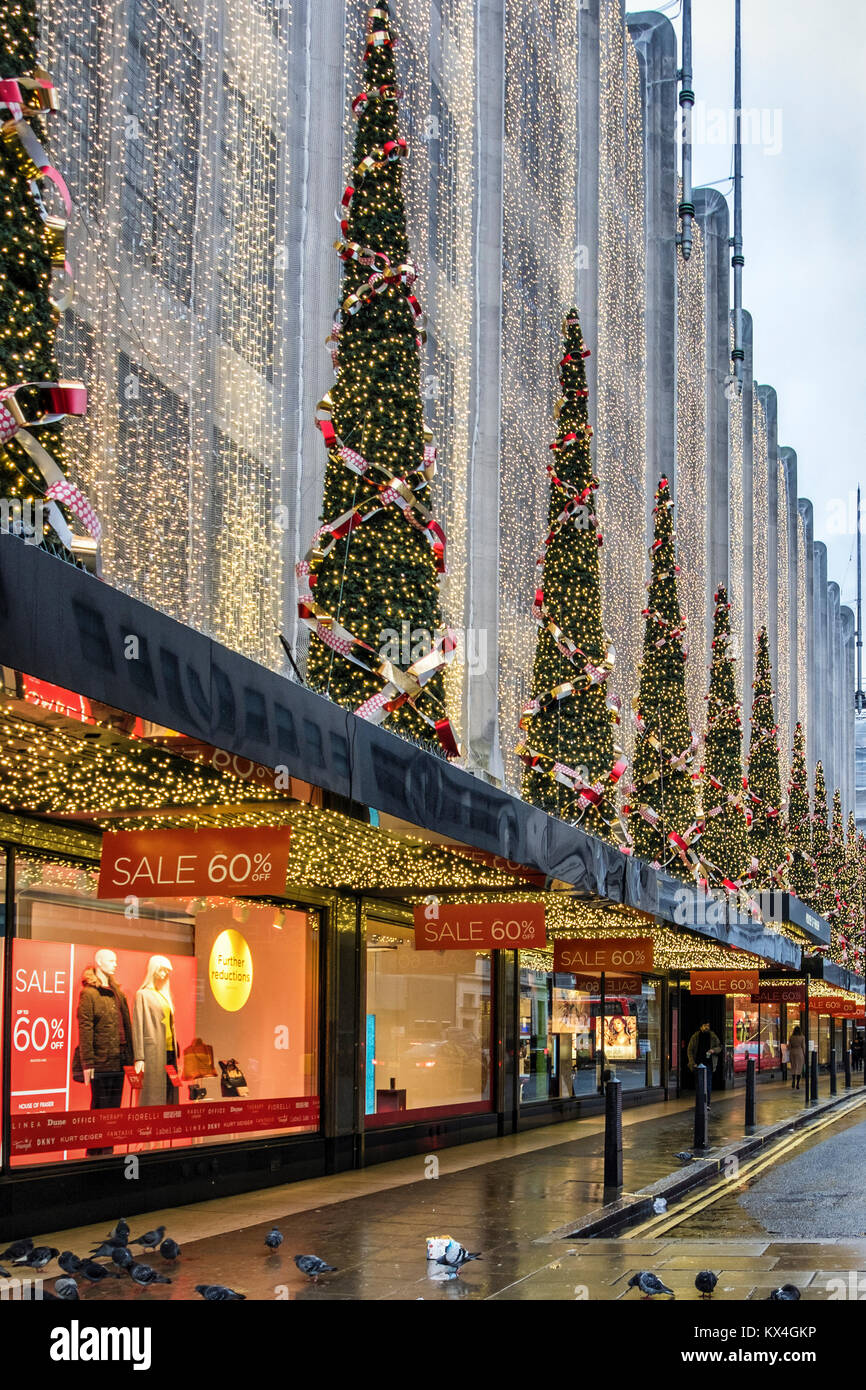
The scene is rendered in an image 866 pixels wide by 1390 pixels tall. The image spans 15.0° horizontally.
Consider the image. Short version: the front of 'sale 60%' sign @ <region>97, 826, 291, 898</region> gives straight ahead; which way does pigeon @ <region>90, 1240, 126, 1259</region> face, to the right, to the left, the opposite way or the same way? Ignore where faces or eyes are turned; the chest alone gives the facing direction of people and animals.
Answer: to the left

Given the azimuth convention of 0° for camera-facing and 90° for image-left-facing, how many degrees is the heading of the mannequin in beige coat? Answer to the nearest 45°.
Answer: approximately 315°

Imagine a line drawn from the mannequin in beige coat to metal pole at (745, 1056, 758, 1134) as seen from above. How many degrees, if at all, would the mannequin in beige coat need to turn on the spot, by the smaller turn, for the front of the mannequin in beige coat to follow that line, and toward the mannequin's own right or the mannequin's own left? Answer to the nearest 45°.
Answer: approximately 90° to the mannequin's own left

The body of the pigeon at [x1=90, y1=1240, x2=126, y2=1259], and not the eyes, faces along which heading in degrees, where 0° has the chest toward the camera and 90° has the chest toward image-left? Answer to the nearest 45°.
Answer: approximately 270°

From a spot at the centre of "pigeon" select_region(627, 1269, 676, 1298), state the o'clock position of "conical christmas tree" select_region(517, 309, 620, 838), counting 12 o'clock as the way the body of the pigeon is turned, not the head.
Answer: The conical christmas tree is roughly at 3 o'clock from the pigeon.

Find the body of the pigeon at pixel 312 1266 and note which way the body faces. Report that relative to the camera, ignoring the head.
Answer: to the viewer's left
